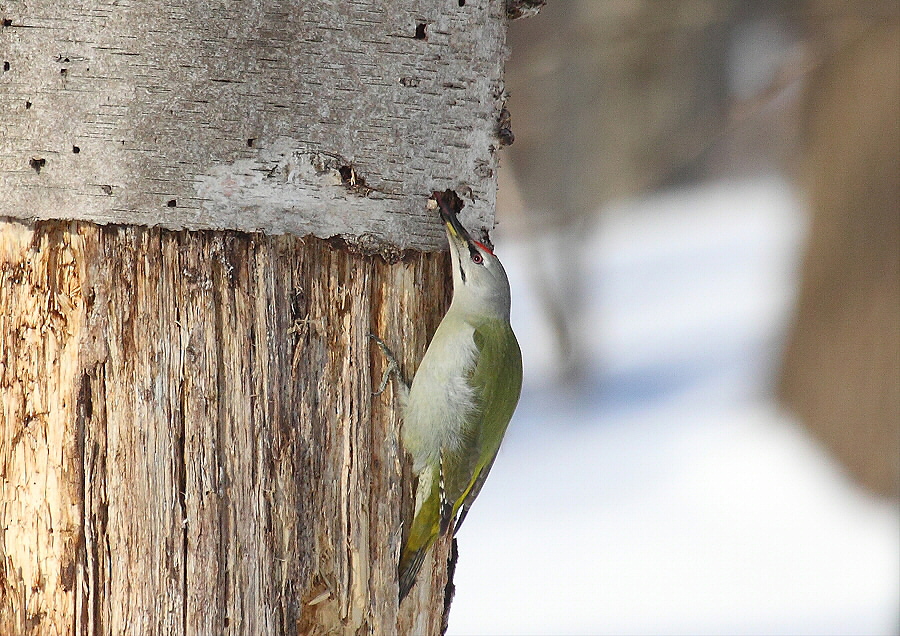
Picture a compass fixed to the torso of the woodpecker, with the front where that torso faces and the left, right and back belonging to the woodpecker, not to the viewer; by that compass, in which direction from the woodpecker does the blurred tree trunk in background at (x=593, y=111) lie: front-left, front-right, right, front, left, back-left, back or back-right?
right

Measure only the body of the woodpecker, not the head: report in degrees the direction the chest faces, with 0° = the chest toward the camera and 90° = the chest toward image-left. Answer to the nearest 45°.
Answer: approximately 90°
